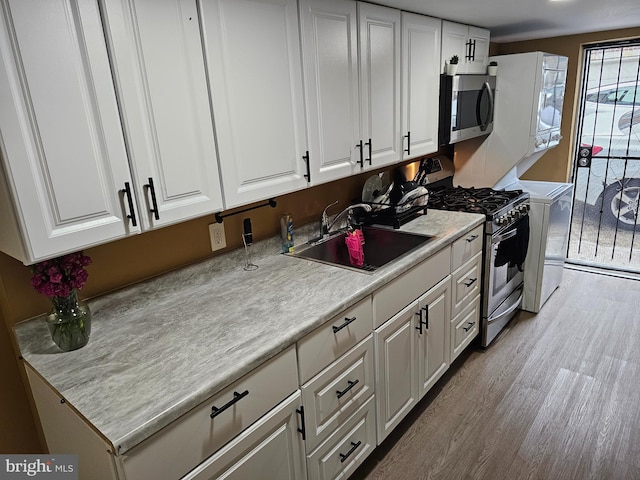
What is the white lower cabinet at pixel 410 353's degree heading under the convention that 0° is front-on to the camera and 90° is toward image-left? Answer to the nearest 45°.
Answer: approximately 315°

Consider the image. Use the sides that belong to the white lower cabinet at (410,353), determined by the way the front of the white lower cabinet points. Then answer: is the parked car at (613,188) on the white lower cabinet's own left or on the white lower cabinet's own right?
on the white lower cabinet's own left

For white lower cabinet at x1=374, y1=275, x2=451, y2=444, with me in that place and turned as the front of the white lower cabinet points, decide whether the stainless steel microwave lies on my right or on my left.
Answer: on my left

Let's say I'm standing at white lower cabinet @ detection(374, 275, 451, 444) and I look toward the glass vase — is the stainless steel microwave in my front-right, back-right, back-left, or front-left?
back-right
